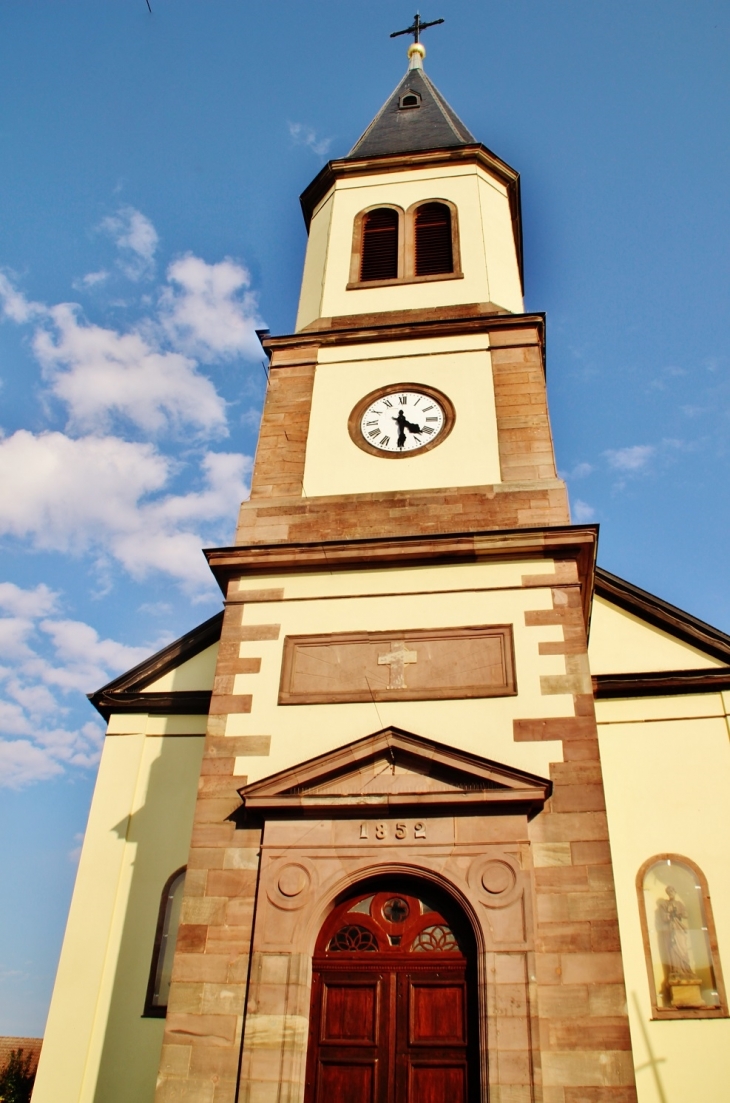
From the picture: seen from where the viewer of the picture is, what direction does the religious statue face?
facing the viewer

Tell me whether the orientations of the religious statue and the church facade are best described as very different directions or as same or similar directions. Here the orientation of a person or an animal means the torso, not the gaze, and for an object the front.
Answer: same or similar directions

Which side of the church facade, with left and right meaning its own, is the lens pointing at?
front
